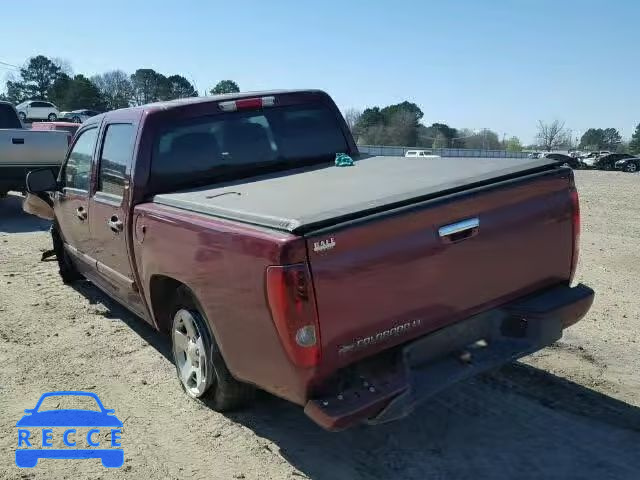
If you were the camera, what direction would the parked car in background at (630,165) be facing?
facing the viewer and to the left of the viewer

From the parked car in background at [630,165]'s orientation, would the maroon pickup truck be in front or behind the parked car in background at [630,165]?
in front

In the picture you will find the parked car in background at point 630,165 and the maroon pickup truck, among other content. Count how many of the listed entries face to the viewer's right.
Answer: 0

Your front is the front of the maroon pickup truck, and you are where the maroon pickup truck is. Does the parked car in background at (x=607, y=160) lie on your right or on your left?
on your right

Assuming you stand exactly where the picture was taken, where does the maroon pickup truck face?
facing away from the viewer and to the left of the viewer

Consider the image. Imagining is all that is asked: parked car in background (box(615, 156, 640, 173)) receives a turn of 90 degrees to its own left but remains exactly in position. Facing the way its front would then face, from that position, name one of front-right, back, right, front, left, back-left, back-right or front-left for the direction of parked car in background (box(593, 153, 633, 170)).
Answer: back

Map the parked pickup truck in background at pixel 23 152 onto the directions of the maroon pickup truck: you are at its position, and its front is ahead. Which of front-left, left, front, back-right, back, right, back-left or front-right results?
front
